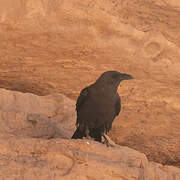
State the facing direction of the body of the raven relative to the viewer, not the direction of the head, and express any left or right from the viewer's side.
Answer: facing the viewer and to the right of the viewer
